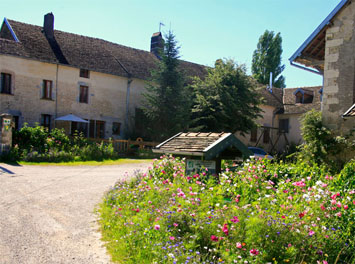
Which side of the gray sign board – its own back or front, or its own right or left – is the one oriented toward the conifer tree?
back

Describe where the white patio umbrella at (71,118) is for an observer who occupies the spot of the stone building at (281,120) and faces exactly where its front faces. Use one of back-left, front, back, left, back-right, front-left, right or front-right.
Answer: front-right

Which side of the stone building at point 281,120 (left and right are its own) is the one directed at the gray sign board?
front

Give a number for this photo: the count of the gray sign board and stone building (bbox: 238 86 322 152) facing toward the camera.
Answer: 2

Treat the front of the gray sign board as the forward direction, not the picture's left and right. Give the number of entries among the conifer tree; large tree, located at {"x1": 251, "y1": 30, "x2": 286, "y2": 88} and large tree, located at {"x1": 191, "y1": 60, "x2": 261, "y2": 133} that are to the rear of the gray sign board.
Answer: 3

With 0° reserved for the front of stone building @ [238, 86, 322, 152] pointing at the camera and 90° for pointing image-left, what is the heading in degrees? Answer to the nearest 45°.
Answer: approximately 0°

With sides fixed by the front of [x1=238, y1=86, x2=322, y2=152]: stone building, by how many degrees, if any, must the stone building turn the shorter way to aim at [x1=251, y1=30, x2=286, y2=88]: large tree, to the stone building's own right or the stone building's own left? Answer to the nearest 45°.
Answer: approximately 180°

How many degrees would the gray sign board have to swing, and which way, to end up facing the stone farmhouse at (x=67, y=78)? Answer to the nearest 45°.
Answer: approximately 135° to its right

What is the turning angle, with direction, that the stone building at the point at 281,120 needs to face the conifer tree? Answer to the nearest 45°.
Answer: approximately 45° to its right

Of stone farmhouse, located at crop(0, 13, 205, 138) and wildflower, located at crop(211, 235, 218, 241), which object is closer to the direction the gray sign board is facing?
the wildflower

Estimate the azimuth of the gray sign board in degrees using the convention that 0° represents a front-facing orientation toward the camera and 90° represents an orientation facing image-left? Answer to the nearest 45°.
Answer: approximately 0°

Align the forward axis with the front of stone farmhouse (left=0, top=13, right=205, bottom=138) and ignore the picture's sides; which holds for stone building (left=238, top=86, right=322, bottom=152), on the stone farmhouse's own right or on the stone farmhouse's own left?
on the stone farmhouse's own left
